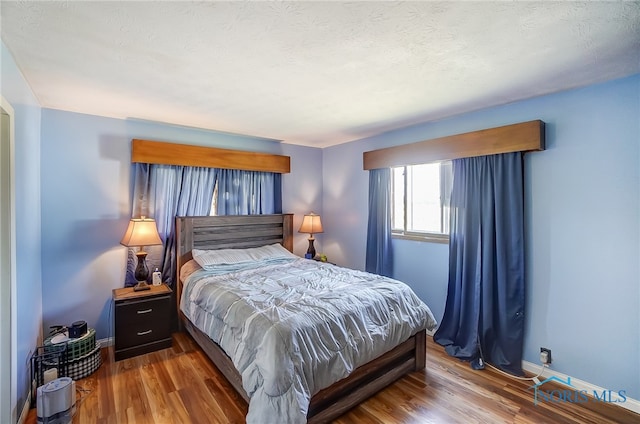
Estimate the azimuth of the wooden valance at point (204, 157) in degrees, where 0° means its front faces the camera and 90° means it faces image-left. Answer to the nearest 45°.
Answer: approximately 315°

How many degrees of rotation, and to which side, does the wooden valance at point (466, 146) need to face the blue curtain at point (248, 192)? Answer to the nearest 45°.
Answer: approximately 45° to its right

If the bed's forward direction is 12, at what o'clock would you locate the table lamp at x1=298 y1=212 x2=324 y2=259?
The table lamp is roughly at 8 o'clock from the bed.

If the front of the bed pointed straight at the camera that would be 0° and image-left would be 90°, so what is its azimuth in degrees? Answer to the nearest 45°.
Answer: approximately 315°

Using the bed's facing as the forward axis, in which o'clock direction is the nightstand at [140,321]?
The nightstand is roughly at 5 o'clock from the bed.

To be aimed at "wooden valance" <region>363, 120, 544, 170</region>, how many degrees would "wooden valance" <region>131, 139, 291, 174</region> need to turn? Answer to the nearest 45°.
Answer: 0° — it already faces it

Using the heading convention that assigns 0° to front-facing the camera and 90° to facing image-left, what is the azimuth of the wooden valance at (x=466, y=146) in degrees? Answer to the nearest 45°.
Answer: approximately 45°

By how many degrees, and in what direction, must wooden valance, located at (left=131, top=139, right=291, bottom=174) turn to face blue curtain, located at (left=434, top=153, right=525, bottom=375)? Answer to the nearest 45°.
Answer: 0° — it already faces it
